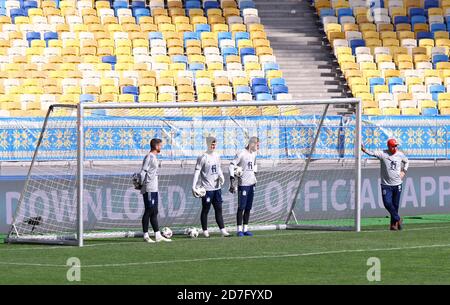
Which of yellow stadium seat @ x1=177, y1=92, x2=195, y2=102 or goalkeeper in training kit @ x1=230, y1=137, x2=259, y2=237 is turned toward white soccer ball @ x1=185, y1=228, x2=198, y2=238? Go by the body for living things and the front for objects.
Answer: the yellow stadium seat

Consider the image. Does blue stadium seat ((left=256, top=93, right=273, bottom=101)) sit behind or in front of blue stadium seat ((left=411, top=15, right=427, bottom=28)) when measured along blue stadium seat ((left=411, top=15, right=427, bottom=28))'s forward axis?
in front

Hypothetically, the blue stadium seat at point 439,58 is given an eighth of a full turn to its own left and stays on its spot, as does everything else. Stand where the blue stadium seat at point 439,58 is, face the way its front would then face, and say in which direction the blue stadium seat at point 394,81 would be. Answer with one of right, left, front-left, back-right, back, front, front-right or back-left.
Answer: right

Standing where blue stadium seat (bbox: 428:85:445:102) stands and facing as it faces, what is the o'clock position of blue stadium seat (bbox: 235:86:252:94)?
blue stadium seat (bbox: 235:86:252:94) is roughly at 2 o'clock from blue stadium seat (bbox: 428:85:445:102).

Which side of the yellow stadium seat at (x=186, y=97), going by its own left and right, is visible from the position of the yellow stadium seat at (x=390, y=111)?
left

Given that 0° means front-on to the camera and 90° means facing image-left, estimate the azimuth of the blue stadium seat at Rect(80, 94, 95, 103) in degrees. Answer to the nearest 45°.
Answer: approximately 0°

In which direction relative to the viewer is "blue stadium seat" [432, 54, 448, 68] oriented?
toward the camera

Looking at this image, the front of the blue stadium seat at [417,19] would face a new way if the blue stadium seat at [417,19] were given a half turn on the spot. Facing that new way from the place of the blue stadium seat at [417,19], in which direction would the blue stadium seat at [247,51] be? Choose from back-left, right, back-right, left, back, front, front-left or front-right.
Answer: back-left

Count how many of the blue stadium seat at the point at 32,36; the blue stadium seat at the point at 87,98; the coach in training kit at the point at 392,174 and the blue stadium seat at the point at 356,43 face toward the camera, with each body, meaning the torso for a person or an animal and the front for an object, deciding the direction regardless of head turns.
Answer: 4

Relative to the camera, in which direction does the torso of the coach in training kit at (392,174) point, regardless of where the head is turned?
toward the camera
